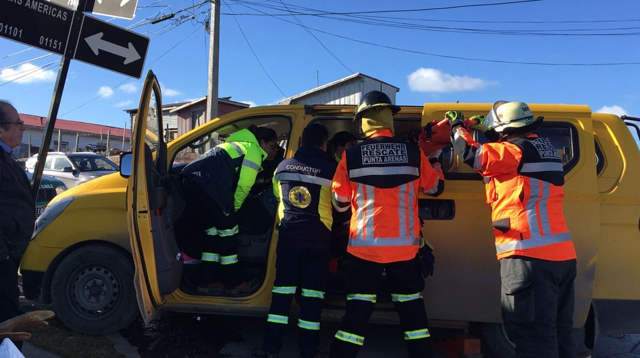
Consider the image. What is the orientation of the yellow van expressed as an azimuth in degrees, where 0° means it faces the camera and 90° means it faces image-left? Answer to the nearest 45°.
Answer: approximately 90°

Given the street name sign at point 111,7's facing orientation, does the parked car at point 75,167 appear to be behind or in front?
behind

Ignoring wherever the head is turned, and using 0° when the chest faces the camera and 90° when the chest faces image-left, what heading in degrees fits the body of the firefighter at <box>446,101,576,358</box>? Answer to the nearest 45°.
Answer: approximately 135°

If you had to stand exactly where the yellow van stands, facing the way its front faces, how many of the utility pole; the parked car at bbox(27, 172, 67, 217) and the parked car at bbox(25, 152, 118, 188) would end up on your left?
0

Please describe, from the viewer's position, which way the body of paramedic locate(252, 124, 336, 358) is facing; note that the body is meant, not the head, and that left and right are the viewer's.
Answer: facing away from the viewer

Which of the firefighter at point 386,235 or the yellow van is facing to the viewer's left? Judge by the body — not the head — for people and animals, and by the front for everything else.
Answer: the yellow van

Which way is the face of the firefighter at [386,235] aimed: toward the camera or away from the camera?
away from the camera

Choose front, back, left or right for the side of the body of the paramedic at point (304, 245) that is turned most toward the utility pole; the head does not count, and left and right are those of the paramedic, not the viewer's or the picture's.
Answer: front

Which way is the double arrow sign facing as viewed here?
toward the camera

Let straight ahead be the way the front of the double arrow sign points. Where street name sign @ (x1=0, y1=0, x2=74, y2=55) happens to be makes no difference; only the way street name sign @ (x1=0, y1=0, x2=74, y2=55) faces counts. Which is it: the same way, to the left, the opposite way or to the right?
the same way

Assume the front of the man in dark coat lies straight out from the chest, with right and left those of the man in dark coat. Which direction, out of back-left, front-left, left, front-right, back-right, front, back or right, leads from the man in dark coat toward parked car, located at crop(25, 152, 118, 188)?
left

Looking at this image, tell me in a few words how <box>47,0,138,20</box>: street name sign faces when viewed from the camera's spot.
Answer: facing the viewer

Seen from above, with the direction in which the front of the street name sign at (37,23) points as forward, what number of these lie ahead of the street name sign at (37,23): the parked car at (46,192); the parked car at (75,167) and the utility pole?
0

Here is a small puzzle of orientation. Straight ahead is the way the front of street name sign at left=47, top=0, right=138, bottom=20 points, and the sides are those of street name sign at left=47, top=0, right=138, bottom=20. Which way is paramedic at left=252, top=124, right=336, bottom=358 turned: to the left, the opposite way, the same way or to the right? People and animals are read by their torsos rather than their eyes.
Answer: the opposite way
